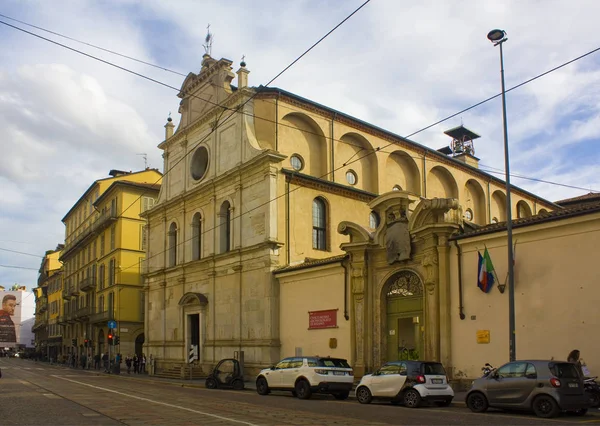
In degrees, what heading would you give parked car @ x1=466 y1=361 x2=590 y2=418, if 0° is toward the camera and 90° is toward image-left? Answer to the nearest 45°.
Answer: approximately 135°

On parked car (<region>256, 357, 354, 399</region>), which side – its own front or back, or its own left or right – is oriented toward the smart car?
back

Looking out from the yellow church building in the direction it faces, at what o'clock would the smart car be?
The smart car is roughly at 10 o'clock from the yellow church building.

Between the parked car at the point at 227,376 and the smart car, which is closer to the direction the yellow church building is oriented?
the parked car

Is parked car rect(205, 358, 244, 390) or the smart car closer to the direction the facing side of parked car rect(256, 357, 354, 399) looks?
the parked car

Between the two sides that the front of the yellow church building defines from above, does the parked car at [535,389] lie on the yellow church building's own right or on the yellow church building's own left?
on the yellow church building's own left

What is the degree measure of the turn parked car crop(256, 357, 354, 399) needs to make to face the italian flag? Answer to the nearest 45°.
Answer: approximately 135° to its right

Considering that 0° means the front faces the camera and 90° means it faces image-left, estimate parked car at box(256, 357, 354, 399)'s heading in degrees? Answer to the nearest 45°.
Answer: approximately 135°

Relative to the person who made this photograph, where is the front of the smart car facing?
facing away from the viewer and to the left of the viewer
